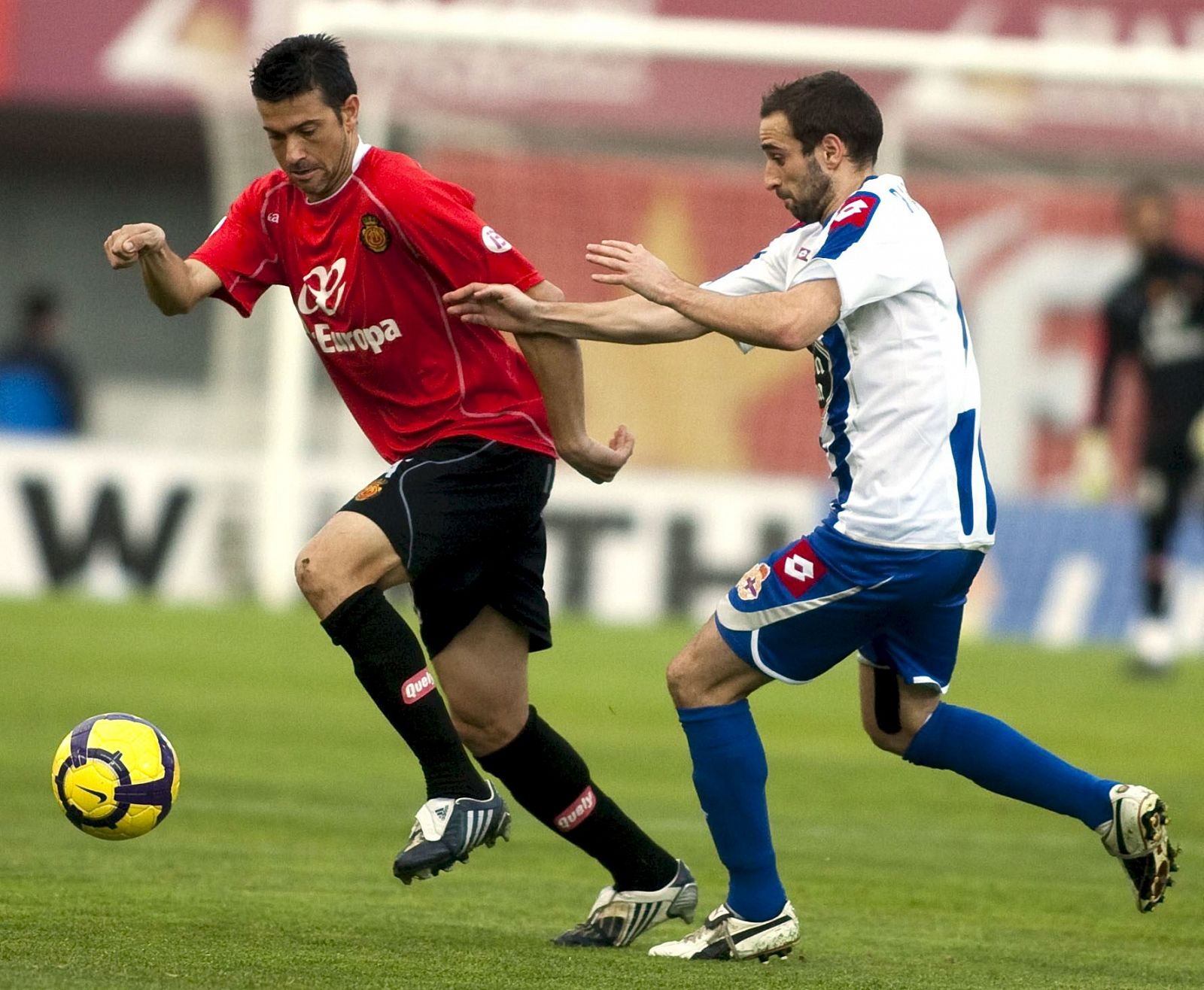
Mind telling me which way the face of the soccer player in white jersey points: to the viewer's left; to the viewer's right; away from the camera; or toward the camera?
to the viewer's left

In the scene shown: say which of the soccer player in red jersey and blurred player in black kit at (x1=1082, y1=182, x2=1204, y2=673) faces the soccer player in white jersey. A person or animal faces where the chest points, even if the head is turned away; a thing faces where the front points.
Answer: the blurred player in black kit

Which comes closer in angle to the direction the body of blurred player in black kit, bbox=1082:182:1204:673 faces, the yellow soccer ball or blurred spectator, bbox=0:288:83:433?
the yellow soccer ball

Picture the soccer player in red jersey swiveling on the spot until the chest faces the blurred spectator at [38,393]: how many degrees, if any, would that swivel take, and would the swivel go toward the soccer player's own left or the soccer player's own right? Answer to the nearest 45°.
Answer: approximately 135° to the soccer player's own right

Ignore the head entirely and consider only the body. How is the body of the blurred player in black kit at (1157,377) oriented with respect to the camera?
toward the camera

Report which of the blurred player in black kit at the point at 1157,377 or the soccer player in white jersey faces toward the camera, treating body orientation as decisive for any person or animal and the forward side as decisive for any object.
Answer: the blurred player in black kit

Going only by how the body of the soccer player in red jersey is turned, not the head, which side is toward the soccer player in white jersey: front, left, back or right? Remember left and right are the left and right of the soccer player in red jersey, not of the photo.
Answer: left

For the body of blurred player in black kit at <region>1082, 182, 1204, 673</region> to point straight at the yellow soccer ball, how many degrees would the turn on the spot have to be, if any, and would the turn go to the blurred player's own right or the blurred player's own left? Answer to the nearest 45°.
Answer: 0° — they already face it

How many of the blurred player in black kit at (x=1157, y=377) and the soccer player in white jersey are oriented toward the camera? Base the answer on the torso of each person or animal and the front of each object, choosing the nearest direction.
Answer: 1

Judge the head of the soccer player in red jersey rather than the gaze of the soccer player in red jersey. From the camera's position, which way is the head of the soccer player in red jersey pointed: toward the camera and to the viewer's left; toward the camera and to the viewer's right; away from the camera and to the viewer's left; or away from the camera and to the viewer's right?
toward the camera and to the viewer's left

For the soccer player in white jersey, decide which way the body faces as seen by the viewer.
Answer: to the viewer's left

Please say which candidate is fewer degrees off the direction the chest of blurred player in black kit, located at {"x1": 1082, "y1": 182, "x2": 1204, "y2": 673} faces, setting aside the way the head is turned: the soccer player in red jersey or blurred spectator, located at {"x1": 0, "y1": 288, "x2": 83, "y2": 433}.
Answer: the soccer player in red jersey

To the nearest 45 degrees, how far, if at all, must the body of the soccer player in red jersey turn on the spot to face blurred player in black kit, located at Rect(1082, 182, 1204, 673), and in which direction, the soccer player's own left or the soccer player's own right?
approximately 180°

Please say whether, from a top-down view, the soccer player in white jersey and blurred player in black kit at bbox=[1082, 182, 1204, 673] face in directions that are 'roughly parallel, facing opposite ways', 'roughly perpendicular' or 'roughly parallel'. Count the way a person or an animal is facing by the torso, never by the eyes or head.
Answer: roughly perpendicular
